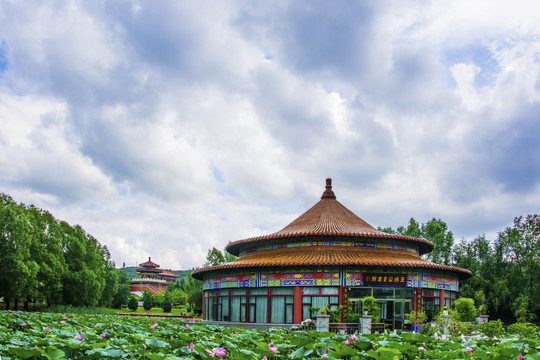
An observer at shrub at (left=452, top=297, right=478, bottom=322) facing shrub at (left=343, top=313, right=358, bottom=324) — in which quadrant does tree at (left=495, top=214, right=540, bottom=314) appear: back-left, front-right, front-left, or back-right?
back-right

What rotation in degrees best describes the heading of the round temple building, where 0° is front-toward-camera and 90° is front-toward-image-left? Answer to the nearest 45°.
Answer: approximately 315°

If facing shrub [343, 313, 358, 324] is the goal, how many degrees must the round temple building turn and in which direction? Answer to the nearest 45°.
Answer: approximately 45° to its right

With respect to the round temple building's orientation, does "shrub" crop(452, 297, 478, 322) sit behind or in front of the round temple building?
in front

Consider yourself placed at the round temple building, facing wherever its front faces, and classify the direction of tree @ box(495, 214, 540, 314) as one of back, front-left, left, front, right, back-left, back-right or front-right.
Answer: left

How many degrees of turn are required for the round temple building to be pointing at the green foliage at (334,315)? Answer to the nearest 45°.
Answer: approximately 45° to its right

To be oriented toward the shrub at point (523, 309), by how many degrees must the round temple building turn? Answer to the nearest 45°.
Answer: approximately 90° to its left

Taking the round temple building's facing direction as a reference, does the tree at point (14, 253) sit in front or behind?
behind

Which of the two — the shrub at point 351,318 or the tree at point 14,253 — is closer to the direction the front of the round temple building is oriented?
the shrub
